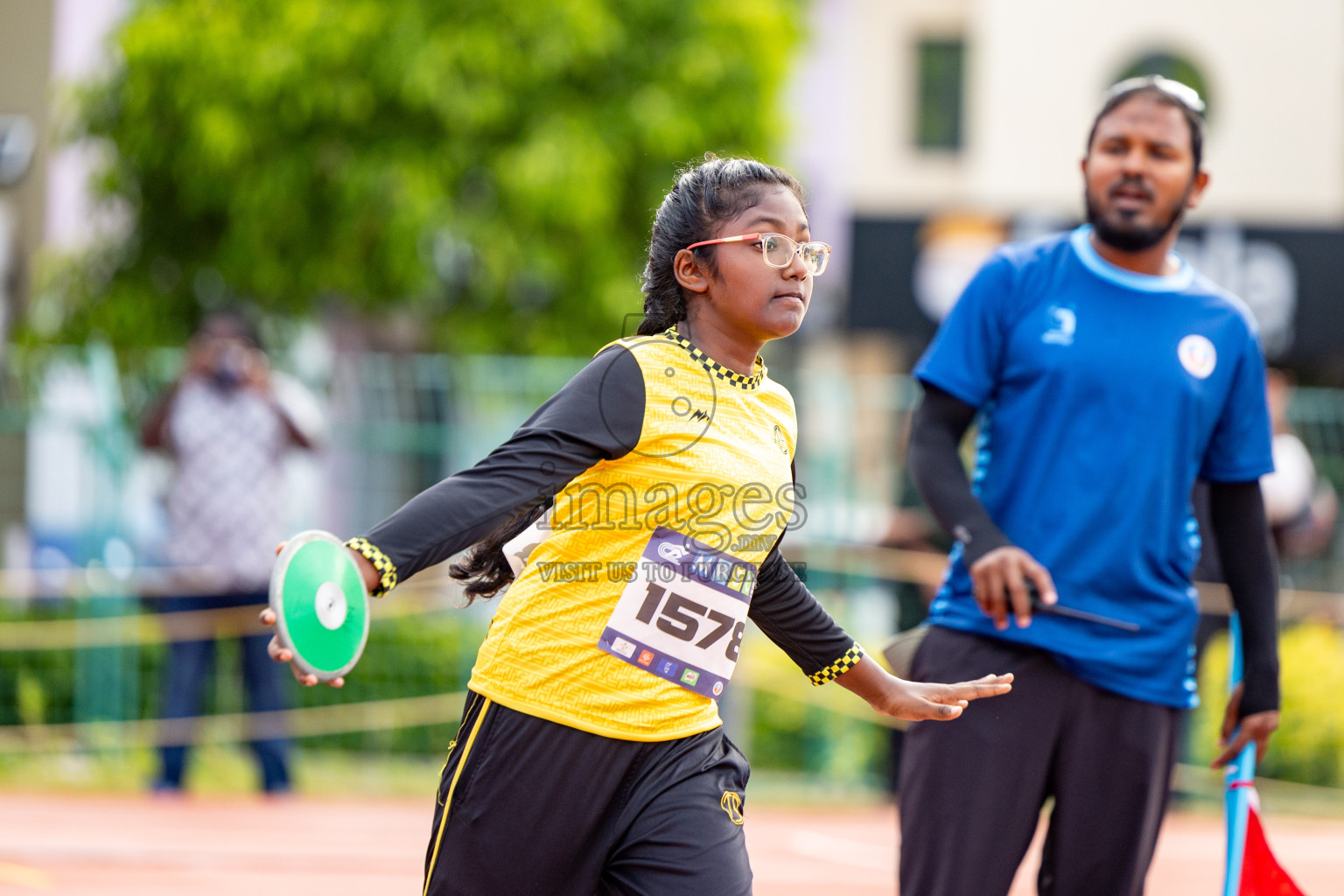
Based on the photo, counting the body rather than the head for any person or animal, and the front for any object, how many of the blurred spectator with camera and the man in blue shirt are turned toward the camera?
2

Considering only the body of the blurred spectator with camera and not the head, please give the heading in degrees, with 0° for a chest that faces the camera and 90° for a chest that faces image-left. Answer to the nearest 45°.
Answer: approximately 0°

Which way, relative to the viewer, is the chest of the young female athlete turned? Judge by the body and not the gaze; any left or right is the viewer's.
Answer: facing the viewer and to the right of the viewer

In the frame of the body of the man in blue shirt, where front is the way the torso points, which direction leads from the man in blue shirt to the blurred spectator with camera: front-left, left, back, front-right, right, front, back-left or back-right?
back-right

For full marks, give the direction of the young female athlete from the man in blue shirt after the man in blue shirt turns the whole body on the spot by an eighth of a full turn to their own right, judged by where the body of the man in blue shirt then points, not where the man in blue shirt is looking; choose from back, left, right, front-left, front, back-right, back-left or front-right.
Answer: front

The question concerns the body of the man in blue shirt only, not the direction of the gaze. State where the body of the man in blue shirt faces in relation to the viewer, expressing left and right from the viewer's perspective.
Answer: facing the viewer

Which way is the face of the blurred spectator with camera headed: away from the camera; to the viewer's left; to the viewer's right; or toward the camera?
toward the camera
